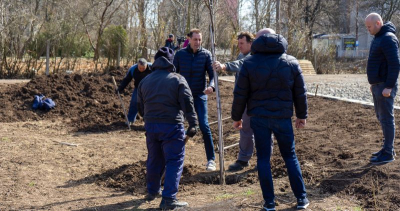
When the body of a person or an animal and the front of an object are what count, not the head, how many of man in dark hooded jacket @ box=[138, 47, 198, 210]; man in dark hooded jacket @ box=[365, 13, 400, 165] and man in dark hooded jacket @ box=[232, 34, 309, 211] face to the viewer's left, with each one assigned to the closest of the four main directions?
1

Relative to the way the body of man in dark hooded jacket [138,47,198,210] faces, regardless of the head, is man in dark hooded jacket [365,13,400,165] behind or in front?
in front

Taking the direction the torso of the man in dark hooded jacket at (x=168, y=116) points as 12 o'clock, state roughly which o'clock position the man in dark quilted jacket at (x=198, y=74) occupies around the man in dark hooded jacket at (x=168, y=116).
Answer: the man in dark quilted jacket at (x=198, y=74) is roughly at 11 o'clock from the man in dark hooded jacket at (x=168, y=116).

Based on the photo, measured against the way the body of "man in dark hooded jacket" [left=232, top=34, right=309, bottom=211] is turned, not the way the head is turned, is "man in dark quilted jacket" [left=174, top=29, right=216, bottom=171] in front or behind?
in front

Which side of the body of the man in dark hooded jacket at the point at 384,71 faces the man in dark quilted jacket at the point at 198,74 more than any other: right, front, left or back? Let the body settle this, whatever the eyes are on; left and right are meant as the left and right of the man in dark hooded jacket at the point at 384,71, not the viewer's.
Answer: front

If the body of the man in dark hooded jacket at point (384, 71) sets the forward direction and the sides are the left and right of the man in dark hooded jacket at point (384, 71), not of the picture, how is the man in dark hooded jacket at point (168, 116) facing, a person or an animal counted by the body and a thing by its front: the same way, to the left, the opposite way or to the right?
to the right

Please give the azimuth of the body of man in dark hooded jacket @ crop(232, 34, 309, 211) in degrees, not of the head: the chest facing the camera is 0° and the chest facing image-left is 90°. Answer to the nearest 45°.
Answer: approximately 180°

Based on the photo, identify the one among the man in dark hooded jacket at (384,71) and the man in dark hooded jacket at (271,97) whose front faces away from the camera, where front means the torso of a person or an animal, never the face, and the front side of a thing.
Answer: the man in dark hooded jacket at (271,97)

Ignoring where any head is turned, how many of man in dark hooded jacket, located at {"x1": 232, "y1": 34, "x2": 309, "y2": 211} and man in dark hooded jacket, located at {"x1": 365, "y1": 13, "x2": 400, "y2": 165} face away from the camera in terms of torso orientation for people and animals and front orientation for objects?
1

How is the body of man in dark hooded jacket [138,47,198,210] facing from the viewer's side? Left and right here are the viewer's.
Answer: facing away from the viewer and to the right of the viewer

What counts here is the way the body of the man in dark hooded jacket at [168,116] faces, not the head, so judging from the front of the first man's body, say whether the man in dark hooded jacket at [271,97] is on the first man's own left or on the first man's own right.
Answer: on the first man's own right

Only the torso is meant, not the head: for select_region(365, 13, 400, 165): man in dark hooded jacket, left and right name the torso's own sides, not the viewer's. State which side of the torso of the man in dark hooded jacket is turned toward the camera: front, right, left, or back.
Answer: left
